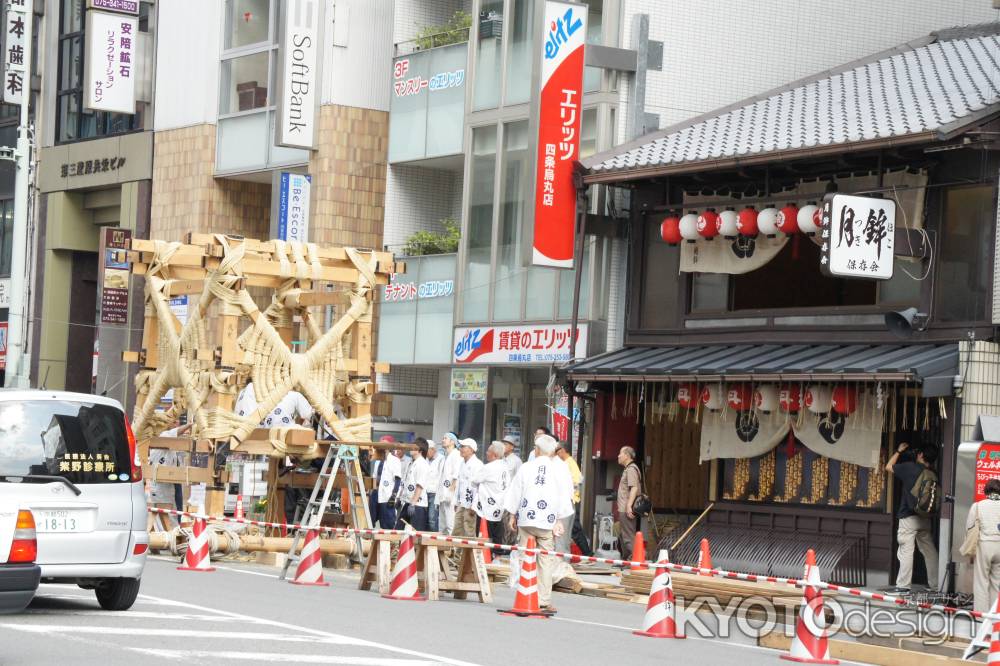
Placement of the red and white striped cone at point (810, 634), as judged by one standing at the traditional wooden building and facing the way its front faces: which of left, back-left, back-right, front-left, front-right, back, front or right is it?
front-left

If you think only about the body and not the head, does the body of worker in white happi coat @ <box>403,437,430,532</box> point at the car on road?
no

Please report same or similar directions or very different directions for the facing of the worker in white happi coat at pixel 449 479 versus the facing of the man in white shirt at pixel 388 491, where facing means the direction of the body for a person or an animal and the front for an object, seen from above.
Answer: same or similar directions

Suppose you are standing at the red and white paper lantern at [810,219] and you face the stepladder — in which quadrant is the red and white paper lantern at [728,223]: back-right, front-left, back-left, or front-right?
front-right

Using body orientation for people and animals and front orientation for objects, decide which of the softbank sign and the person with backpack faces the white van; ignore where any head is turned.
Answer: the softbank sign

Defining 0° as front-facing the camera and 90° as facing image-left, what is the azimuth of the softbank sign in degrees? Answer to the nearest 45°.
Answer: approximately 0°

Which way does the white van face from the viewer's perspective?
away from the camera

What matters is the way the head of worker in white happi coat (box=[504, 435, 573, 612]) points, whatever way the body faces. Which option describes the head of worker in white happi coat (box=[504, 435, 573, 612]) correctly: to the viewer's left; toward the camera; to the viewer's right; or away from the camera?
away from the camera

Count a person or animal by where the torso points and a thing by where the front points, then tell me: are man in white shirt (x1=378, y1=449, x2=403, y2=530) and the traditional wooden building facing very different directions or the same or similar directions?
same or similar directions

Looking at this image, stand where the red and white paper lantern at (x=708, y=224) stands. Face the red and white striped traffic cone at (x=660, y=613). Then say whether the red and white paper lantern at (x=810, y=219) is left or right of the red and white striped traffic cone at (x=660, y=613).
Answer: left

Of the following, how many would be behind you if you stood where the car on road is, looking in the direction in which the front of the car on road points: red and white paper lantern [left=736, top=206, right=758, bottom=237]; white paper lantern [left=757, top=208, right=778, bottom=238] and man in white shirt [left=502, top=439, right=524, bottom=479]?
0

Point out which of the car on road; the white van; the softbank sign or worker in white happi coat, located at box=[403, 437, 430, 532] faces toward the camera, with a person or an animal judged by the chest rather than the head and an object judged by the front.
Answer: the softbank sign
